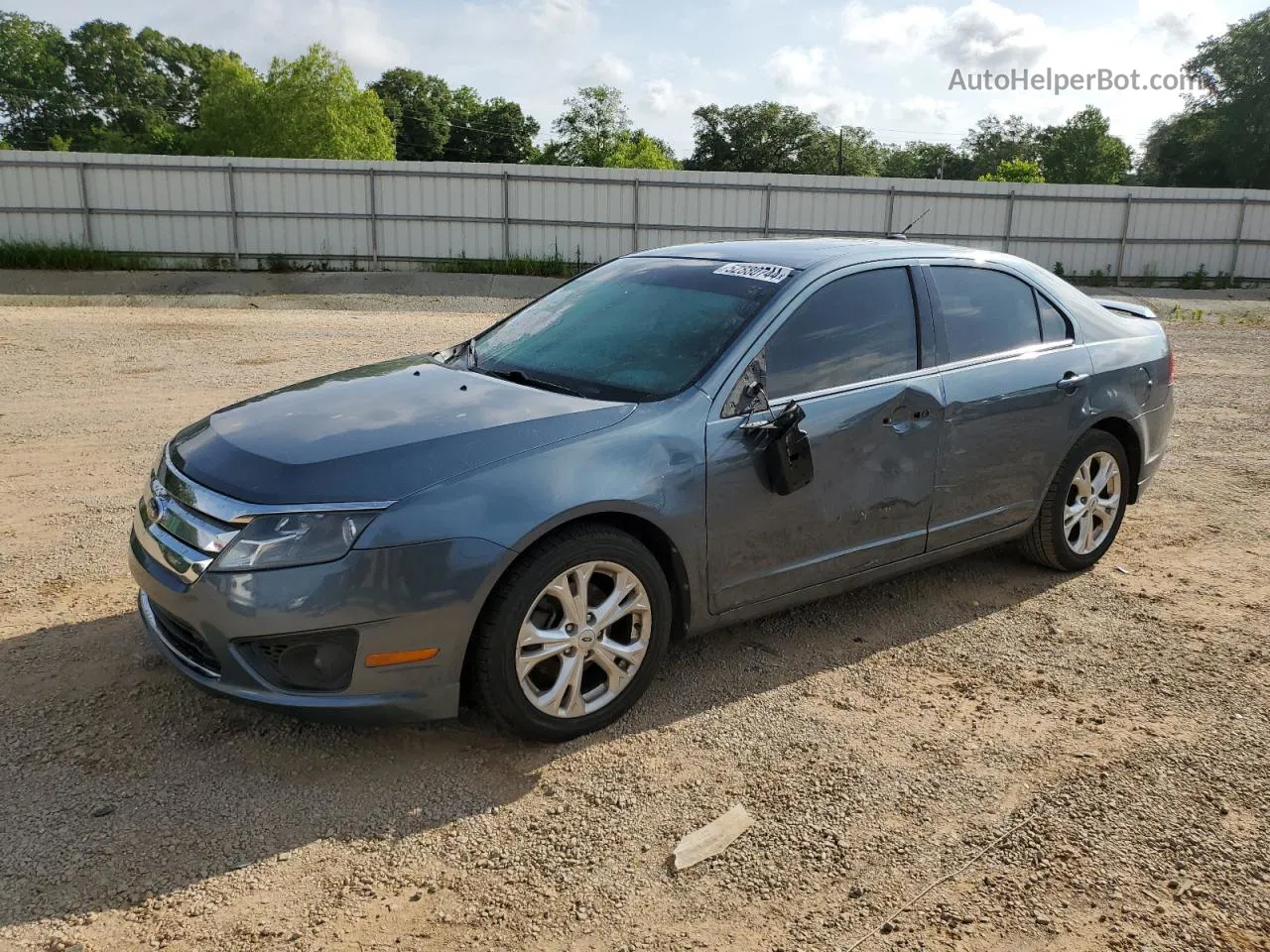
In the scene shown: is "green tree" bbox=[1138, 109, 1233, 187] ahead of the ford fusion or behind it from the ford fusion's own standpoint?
behind

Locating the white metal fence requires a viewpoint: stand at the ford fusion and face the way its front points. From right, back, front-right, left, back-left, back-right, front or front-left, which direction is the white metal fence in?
back-right

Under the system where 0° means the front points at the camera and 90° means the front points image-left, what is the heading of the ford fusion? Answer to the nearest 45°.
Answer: approximately 45°

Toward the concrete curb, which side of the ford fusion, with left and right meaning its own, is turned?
right

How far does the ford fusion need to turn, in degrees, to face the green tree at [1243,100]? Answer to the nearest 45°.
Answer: approximately 180°
